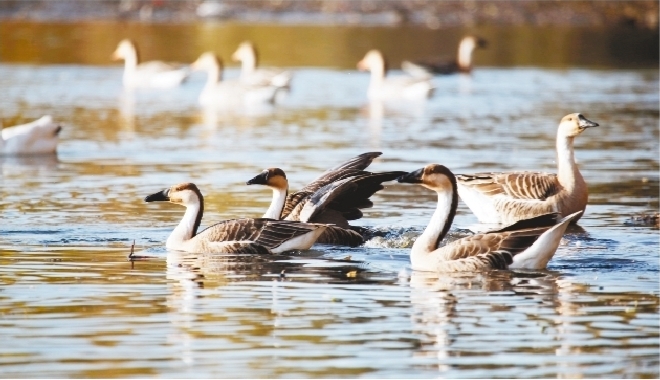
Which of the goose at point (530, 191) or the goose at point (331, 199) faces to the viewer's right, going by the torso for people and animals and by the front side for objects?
the goose at point (530, 191)

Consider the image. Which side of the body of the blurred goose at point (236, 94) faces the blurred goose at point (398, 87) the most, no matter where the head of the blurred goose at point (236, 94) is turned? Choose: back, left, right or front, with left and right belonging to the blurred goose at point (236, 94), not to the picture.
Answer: back

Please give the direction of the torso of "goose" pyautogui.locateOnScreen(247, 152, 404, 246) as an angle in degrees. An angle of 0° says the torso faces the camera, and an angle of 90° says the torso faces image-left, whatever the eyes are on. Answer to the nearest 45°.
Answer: approximately 90°

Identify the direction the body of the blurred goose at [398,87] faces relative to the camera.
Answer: to the viewer's left

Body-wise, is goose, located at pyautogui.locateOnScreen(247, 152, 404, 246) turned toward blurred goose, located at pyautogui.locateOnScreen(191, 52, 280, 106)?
no

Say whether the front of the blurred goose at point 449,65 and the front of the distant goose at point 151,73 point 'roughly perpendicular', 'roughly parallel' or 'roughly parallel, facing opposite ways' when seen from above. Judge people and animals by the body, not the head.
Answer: roughly parallel, facing opposite ways

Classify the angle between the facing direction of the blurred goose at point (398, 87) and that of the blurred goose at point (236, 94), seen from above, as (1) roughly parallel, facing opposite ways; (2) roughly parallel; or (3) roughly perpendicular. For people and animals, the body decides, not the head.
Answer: roughly parallel

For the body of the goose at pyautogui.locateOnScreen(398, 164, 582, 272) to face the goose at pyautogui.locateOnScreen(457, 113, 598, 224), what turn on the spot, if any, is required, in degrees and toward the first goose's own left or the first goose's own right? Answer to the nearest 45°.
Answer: approximately 90° to the first goose's own right

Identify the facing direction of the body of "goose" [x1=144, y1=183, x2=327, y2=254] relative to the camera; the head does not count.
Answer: to the viewer's left

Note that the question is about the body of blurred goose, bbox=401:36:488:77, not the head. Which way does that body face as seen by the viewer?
to the viewer's right

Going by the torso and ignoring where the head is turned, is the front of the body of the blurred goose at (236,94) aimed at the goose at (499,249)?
no

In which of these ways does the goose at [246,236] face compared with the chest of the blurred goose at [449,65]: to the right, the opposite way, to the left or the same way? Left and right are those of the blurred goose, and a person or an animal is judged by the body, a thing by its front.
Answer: the opposite way

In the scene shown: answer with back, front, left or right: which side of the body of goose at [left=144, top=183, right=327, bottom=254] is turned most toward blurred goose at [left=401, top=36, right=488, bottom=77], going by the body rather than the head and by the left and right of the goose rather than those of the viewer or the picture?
right

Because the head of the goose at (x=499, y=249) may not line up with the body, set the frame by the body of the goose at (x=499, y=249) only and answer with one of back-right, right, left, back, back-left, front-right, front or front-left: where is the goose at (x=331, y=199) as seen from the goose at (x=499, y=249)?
front-right

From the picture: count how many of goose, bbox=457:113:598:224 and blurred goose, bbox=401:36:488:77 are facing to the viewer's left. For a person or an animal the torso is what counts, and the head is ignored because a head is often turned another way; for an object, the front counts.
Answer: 0

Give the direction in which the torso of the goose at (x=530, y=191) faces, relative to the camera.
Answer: to the viewer's right

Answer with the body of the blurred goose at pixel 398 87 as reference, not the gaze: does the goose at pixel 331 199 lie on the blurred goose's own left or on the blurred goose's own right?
on the blurred goose's own left

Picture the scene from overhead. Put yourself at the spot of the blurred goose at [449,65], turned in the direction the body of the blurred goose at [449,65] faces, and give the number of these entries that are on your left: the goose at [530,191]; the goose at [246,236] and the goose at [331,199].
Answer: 0

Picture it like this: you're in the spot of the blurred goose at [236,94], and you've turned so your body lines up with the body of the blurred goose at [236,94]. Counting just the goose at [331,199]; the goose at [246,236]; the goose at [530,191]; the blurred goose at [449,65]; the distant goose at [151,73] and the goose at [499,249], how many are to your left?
4

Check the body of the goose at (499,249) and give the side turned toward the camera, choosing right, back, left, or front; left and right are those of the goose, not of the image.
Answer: left

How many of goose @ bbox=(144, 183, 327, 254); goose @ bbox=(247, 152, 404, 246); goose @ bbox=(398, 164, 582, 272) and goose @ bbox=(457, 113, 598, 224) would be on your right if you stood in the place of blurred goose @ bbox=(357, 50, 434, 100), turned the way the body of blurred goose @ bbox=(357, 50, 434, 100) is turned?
0
